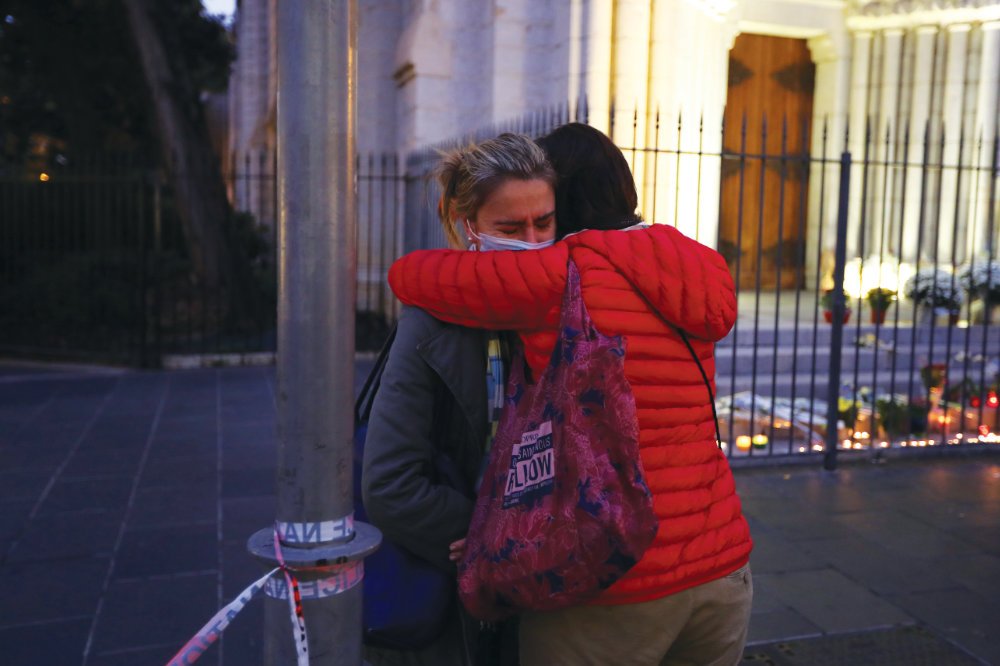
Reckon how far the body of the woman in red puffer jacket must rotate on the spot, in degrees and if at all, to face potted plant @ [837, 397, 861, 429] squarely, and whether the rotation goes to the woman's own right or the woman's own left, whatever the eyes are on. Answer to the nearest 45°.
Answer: approximately 45° to the woman's own right

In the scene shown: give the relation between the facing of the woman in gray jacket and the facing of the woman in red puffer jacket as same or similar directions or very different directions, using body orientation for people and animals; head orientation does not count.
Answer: very different directions

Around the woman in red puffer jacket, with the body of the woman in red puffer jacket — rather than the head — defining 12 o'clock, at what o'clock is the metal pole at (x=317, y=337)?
The metal pole is roughly at 10 o'clock from the woman in red puffer jacket.

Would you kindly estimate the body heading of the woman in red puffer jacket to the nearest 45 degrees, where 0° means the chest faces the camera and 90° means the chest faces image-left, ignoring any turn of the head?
approximately 135°

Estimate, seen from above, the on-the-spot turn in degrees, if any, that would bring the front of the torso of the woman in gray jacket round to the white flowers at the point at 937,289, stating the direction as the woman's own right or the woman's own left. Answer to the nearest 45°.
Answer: approximately 90° to the woman's own left

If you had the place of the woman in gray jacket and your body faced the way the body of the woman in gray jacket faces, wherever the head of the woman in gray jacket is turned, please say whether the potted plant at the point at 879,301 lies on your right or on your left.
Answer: on your left

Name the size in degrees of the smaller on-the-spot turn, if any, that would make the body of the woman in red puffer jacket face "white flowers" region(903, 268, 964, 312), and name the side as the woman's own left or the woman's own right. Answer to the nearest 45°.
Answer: approximately 90° to the woman's own right

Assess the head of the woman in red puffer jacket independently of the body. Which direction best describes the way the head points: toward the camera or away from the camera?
away from the camera

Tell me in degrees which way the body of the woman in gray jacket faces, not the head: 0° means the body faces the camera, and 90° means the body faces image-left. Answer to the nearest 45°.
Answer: approximately 315°

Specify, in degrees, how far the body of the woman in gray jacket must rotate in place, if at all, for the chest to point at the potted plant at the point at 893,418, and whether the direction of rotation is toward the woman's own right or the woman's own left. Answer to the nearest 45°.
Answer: approximately 90° to the woman's own left
